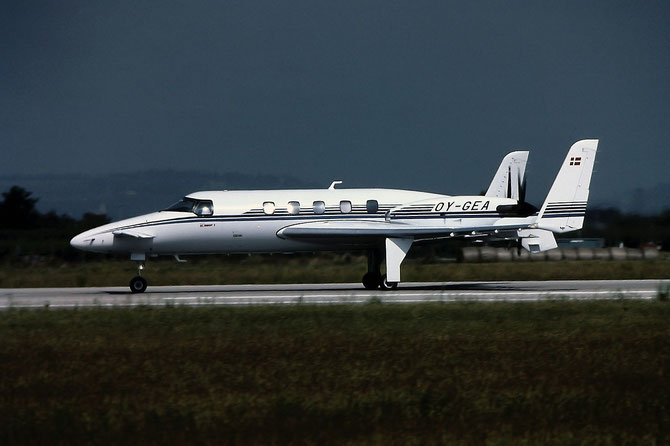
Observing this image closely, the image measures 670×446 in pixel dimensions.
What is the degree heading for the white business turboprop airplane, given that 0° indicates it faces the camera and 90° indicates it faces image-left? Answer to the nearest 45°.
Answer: approximately 90°
